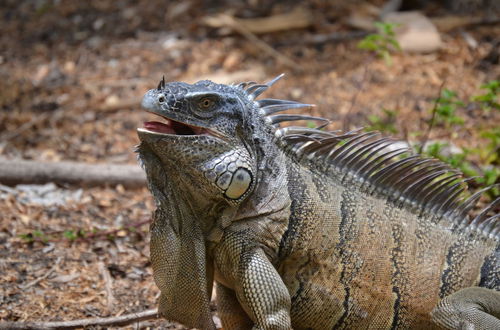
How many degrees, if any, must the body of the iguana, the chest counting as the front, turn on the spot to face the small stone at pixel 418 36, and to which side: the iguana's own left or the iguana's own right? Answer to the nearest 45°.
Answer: approximately 90° to the iguana's own right

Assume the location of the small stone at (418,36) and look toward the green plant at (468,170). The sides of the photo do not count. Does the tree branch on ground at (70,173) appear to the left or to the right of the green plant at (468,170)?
right

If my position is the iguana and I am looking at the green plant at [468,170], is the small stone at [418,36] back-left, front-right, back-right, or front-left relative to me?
front-left

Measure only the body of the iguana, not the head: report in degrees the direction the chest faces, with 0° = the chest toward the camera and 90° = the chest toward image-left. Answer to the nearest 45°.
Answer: approximately 90°

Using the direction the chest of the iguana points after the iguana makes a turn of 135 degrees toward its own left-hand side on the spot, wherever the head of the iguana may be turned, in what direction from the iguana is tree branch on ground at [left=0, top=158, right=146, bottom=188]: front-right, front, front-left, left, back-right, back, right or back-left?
back

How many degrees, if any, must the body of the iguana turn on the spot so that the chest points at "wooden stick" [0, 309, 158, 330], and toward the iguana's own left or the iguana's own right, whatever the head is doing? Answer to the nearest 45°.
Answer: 0° — it already faces it

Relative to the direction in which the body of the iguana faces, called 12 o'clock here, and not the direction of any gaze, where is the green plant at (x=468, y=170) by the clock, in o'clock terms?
The green plant is roughly at 4 o'clock from the iguana.

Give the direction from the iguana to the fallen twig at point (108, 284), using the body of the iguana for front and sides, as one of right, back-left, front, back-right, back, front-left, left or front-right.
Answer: front-right
